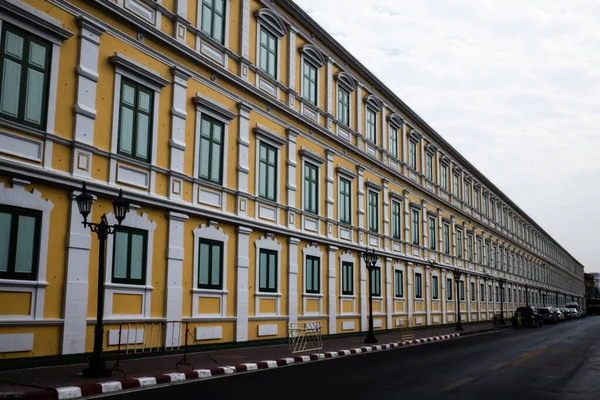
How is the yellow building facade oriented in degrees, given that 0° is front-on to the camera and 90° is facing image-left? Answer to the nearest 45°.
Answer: approximately 315°

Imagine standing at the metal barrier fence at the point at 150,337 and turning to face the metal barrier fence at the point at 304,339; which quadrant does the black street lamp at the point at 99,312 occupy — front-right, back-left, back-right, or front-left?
back-right

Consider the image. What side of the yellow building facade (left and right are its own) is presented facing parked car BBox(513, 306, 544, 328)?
left

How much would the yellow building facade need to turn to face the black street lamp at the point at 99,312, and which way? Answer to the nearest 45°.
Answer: approximately 45° to its right
